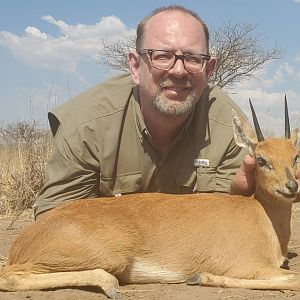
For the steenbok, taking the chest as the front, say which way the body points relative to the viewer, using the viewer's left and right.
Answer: facing to the right of the viewer

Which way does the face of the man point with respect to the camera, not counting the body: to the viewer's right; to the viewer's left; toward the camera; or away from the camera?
toward the camera
